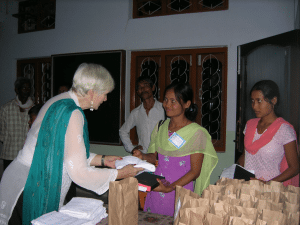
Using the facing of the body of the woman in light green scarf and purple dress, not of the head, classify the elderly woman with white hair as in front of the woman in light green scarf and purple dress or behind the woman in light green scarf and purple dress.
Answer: in front

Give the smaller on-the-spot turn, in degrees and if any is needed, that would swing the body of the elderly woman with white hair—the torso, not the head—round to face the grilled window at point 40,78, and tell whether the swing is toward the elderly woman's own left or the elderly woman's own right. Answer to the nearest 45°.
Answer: approximately 90° to the elderly woman's own left

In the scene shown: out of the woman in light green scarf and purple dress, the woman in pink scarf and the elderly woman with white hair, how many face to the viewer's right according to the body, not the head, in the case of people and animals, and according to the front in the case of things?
1

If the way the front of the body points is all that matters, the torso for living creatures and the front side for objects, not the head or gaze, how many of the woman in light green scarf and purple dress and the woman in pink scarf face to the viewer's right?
0

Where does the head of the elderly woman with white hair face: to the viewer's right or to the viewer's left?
to the viewer's right

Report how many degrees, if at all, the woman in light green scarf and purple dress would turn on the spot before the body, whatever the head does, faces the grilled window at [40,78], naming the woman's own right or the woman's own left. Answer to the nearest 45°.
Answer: approximately 90° to the woman's own right

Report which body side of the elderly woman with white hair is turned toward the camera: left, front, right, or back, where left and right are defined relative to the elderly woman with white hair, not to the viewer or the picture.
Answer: right

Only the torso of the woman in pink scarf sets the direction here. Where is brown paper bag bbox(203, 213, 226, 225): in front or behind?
in front
